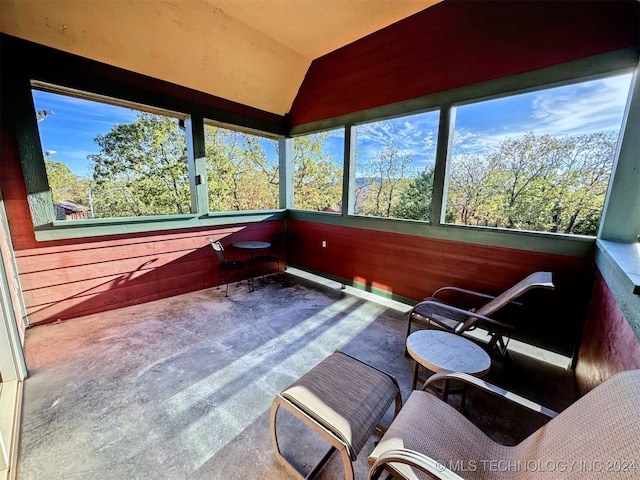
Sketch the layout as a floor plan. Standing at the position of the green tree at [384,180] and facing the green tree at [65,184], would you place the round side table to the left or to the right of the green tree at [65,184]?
left

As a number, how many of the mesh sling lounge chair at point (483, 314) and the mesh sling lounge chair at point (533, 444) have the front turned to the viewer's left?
2

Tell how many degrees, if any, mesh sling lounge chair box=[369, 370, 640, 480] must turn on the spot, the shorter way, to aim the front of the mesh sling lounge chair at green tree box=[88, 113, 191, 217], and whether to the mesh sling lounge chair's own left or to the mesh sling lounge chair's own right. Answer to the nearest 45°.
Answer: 0° — it already faces it

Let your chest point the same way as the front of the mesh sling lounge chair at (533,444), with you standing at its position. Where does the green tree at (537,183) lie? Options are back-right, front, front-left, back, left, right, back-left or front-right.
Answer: right

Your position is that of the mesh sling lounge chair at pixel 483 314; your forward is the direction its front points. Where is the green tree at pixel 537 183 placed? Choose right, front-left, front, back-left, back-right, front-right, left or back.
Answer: right

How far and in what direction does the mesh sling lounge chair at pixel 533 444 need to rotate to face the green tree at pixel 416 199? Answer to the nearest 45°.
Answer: approximately 45° to its right

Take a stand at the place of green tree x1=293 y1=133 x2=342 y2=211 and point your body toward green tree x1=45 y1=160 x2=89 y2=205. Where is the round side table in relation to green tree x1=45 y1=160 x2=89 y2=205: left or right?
left

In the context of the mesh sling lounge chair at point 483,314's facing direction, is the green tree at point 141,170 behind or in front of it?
in front

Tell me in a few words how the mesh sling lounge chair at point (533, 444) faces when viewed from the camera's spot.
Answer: facing to the left of the viewer

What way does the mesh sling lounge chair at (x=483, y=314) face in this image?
to the viewer's left

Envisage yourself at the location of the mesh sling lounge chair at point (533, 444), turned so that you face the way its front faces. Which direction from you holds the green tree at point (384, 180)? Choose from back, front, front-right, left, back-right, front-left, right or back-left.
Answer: front-right
